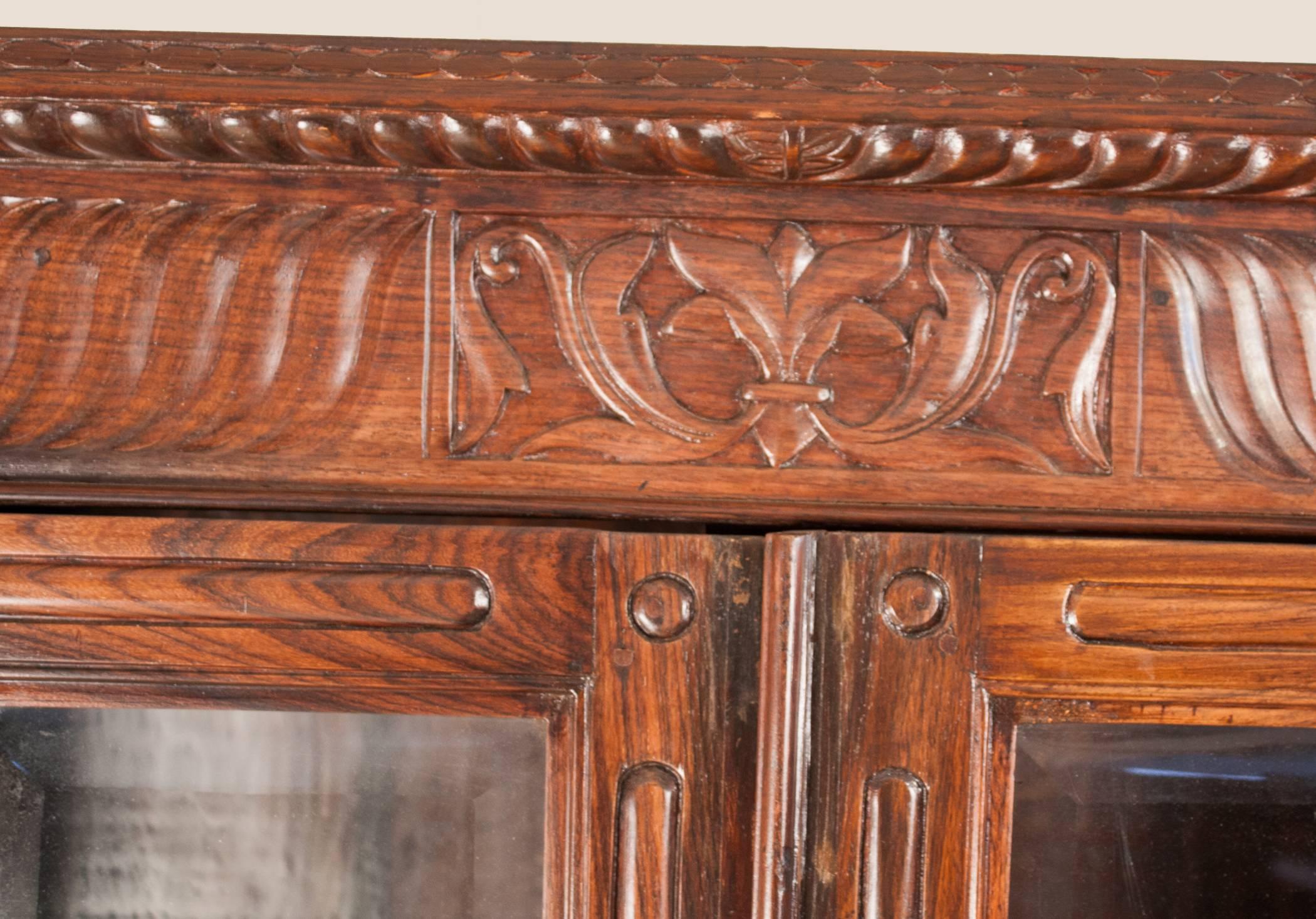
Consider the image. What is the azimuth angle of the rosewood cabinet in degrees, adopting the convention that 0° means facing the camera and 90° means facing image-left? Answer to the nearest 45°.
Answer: approximately 0°
